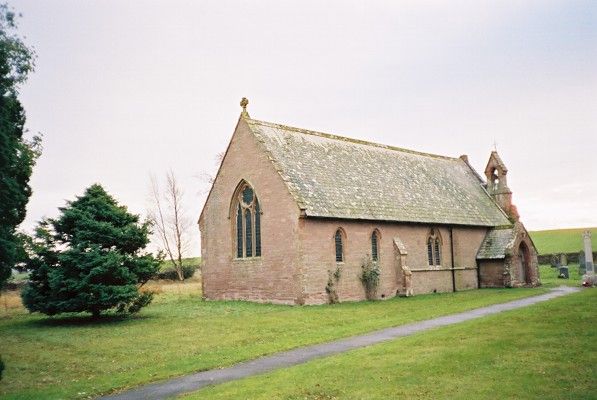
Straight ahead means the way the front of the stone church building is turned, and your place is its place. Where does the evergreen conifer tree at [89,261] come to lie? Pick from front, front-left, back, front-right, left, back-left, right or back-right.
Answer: right

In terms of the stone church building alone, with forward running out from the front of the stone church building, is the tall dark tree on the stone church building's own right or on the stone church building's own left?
on the stone church building's own right

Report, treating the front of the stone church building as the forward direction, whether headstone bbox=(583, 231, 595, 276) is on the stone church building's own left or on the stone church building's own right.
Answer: on the stone church building's own left
